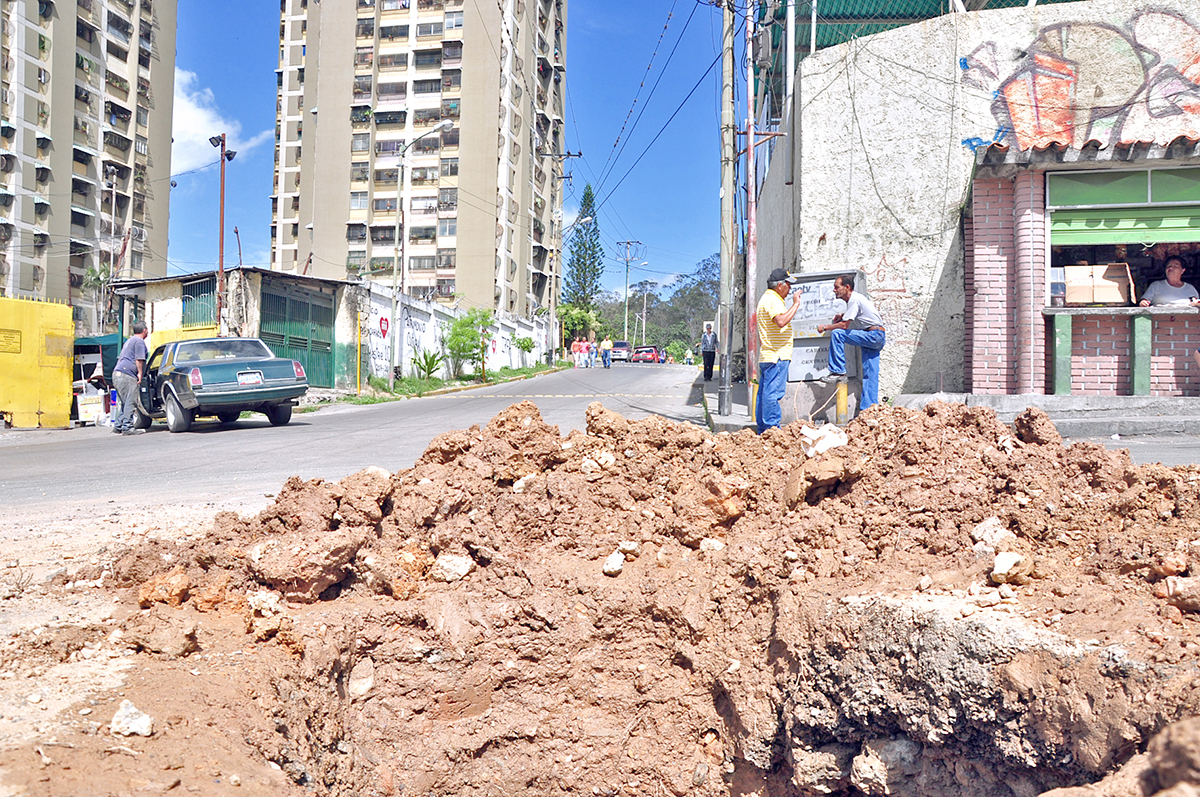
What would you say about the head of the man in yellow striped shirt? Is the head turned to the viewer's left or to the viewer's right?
to the viewer's right

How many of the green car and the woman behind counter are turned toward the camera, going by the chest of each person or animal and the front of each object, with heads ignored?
1

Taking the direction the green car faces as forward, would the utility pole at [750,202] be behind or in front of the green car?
behind

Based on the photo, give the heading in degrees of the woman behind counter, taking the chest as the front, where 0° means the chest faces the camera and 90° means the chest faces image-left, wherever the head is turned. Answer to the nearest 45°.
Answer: approximately 0°

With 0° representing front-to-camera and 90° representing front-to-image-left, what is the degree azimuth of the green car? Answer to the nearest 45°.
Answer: approximately 135°

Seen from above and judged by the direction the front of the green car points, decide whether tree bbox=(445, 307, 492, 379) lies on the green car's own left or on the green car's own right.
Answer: on the green car's own right
